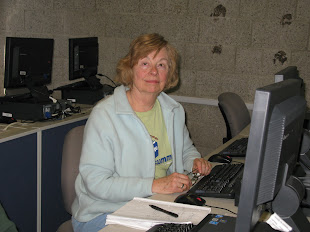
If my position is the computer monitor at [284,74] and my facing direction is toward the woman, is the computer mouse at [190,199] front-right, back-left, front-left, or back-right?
front-left

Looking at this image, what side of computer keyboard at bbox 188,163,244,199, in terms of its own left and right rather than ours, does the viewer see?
left

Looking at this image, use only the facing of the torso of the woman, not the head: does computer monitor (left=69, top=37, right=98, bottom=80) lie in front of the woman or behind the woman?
behind

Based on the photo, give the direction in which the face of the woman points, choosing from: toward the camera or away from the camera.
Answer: toward the camera

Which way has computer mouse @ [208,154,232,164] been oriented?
to the viewer's right

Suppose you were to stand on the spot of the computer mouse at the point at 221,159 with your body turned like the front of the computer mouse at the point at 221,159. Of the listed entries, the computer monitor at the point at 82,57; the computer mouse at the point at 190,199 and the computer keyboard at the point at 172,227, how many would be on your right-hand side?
2

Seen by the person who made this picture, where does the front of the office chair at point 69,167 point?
facing the viewer and to the right of the viewer

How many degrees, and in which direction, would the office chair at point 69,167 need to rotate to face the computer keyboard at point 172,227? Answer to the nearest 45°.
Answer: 0° — it already faces it
